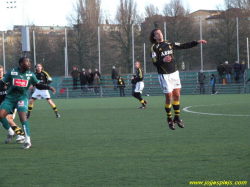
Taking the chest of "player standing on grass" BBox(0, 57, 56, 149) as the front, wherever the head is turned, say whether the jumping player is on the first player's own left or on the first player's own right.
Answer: on the first player's own left

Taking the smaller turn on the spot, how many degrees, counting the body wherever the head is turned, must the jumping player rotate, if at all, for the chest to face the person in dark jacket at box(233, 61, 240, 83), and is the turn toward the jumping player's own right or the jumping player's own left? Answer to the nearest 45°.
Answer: approximately 135° to the jumping player's own left

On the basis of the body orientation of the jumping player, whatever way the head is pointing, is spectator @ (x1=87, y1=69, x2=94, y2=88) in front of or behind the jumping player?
behind

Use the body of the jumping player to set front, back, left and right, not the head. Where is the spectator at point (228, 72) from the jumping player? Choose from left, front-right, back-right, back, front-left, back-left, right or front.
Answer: back-left

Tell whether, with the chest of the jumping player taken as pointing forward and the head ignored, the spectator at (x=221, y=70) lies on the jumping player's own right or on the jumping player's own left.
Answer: on the jumping player's own left
